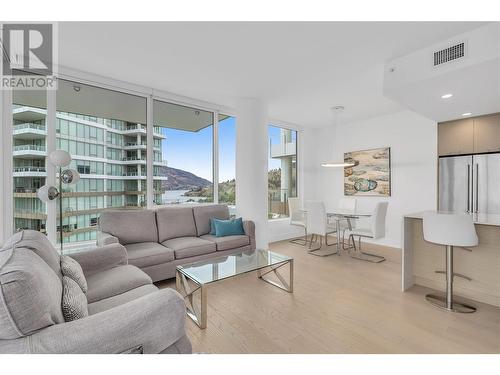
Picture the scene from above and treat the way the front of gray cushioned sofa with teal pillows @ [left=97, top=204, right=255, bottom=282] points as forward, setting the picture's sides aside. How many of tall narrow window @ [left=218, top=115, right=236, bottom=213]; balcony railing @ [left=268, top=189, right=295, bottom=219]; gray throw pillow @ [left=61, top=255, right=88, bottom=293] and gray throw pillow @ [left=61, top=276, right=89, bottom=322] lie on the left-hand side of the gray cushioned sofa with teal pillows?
2

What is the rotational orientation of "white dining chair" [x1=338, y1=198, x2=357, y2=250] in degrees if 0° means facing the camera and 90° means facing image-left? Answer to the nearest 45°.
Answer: approximately 45°

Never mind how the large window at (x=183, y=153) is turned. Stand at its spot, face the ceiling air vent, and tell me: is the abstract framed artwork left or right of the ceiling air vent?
left

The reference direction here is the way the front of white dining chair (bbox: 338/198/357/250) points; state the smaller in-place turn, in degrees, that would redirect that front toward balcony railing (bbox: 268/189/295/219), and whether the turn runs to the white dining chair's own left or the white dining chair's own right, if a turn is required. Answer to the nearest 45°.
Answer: approximately 45° to the white dining chair's own right

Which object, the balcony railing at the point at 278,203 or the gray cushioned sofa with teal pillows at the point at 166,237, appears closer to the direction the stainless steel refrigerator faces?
the gray cushioned sofa with teal pillows

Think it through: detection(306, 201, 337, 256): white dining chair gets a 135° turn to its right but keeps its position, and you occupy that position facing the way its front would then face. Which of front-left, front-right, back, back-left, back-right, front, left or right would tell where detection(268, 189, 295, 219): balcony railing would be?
back-right

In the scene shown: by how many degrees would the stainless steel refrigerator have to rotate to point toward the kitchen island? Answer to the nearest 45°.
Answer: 0° — it already faces it

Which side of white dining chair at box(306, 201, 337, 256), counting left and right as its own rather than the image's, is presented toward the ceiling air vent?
right

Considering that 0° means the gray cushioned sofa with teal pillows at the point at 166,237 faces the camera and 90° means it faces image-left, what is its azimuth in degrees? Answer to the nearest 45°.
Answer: approximately 315°
